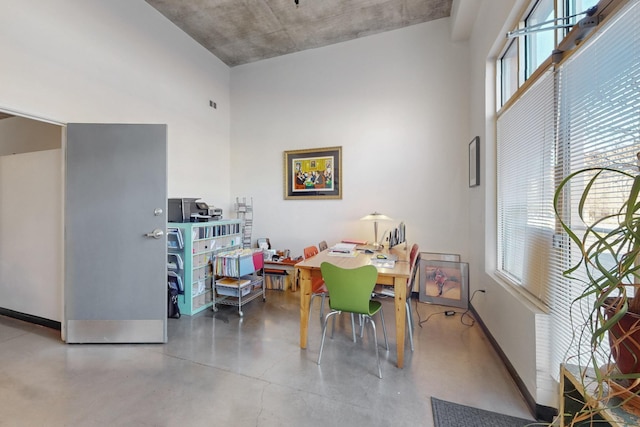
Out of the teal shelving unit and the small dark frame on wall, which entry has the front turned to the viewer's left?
the small dark frame on wall

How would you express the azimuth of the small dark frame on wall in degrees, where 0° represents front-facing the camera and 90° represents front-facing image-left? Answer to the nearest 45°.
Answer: approximately 90°

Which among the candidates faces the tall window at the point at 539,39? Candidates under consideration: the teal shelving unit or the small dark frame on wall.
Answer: the teal shelving unit

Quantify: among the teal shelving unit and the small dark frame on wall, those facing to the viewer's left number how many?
1

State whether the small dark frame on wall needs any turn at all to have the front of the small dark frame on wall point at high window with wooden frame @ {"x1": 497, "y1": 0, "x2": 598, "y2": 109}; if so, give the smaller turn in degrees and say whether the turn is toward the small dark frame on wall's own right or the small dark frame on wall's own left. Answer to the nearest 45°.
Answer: approximately 90° to the small dark frame on wall's own left

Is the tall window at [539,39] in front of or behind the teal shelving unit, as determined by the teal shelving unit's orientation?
in front

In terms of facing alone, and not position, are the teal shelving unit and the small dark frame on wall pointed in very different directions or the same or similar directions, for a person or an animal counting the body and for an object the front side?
very different directions

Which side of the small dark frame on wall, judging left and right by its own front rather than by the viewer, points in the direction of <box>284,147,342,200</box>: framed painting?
front
